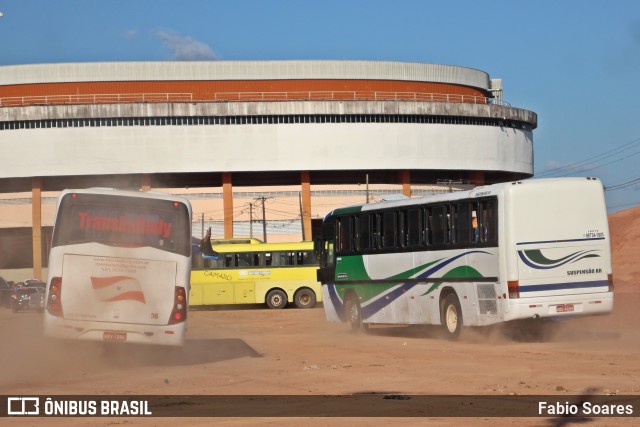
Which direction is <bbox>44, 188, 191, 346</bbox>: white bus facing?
away from the camera

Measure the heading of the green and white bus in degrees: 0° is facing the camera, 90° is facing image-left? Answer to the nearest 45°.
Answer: approximately 135°
